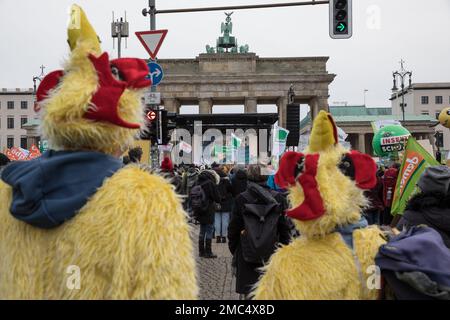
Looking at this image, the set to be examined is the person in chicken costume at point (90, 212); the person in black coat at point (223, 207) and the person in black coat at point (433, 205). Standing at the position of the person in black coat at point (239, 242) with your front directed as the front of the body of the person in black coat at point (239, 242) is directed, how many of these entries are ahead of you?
1

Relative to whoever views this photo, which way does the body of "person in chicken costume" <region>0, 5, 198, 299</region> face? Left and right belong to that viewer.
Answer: facing away from the viewer and to the right of the viewer

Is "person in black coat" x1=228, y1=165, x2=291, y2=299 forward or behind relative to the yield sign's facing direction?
forward

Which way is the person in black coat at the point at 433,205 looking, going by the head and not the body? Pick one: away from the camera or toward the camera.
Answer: away from the camera

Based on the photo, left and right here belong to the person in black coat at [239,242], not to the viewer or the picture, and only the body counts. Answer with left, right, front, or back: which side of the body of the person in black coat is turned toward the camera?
back

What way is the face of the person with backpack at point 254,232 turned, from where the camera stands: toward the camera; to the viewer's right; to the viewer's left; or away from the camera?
away from the camera

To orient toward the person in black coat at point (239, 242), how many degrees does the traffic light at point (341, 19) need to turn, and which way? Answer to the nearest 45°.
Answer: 0° — it already faces them

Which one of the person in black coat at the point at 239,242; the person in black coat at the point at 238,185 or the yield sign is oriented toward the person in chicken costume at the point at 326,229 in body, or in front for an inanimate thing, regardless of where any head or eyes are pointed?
the yield sign

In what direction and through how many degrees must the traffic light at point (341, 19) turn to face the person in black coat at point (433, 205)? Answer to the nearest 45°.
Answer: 0° — it already faces them

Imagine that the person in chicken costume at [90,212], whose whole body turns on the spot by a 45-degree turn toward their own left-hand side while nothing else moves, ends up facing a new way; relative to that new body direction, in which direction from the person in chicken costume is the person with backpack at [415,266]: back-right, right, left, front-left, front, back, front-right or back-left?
right

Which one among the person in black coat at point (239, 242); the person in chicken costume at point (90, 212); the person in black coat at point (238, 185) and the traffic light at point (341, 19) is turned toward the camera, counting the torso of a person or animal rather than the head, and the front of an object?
the traffic light
